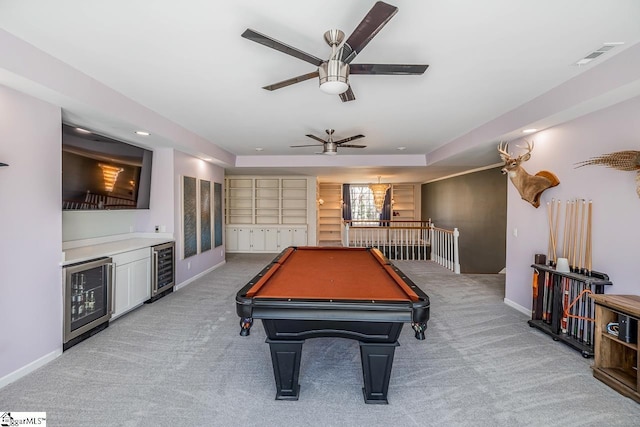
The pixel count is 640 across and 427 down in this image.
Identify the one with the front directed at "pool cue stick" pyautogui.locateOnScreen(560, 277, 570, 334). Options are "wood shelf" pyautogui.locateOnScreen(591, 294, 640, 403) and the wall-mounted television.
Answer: the wall-mounted television

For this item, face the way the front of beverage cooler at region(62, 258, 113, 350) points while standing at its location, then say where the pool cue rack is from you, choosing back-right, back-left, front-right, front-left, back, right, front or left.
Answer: front

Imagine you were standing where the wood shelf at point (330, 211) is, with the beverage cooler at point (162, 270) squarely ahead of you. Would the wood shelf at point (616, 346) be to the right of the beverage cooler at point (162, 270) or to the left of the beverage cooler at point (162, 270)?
left

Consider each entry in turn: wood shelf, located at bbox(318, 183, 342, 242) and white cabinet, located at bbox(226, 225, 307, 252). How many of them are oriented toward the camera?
2

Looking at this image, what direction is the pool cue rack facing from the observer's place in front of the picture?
facing the viewer and to the left of the viewer

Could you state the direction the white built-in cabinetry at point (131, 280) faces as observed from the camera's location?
facing the viewer and to the right of the viewer

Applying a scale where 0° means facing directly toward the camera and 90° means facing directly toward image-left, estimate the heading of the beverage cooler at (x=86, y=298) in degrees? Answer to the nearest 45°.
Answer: approximately 315°

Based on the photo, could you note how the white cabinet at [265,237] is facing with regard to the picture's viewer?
facing the viewer

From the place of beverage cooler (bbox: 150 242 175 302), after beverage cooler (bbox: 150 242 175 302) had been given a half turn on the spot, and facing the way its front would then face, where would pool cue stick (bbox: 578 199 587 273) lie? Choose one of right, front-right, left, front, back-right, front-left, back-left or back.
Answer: back

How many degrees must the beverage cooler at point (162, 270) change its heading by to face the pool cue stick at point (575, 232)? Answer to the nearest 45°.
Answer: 0° — it already faces it

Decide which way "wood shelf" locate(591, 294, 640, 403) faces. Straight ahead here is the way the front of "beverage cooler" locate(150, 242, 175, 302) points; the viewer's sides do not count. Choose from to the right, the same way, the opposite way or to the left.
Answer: the opposite way

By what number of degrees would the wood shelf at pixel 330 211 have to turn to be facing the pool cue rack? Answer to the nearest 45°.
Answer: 0° — it already faces it

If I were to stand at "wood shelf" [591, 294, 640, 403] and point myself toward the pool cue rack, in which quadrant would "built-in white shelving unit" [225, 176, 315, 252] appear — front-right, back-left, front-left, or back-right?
front-left

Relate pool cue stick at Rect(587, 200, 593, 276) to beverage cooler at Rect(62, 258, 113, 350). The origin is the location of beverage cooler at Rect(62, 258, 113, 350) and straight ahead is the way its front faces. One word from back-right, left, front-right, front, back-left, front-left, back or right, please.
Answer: front

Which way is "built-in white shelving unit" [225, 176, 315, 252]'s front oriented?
toward the camera

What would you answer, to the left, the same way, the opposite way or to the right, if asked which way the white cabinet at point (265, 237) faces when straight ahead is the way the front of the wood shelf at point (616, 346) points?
to the left

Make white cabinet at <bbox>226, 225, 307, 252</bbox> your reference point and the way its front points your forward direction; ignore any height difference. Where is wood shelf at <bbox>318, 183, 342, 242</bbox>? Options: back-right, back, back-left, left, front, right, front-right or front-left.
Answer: back-left

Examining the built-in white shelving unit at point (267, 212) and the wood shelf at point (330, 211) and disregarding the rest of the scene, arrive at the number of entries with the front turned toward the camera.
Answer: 2
